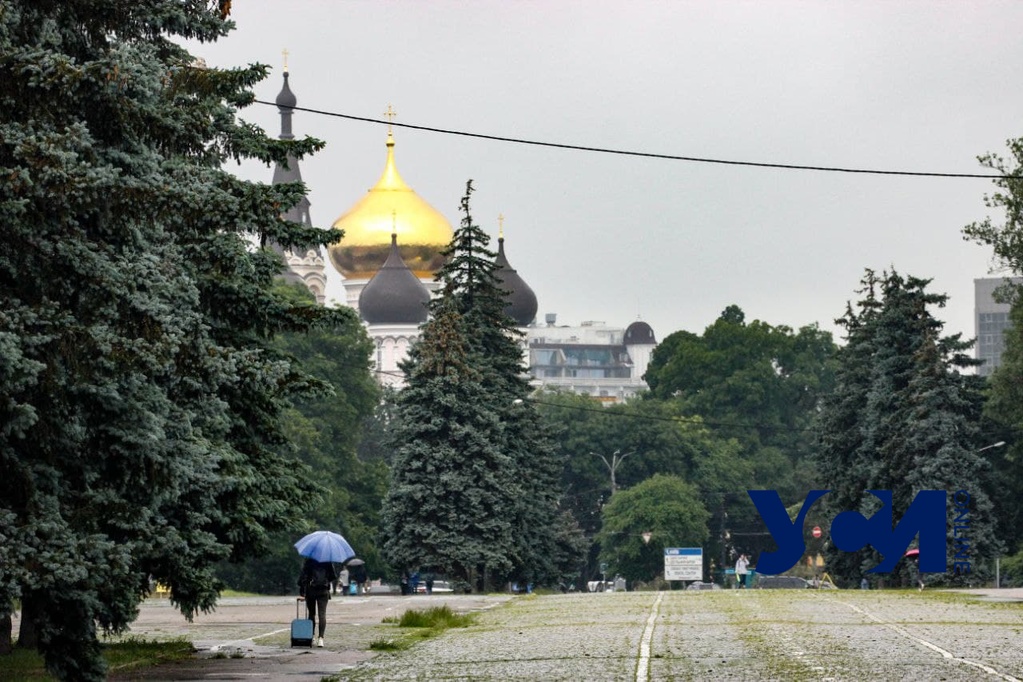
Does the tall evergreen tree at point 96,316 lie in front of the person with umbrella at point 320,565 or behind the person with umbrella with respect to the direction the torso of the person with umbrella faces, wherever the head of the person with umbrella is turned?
behind

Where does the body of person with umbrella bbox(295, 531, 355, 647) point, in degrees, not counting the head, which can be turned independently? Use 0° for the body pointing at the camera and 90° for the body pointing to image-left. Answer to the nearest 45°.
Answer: approximately 180°
